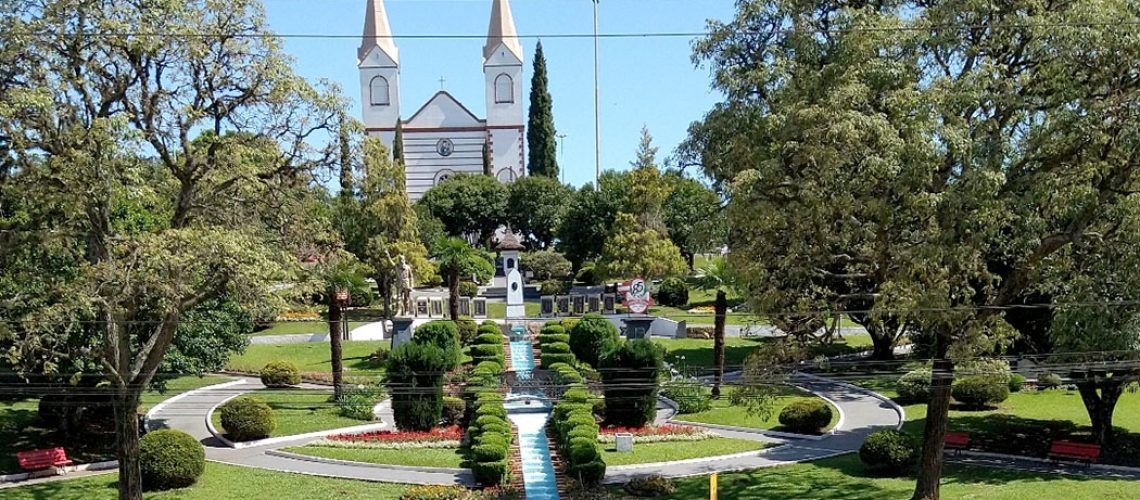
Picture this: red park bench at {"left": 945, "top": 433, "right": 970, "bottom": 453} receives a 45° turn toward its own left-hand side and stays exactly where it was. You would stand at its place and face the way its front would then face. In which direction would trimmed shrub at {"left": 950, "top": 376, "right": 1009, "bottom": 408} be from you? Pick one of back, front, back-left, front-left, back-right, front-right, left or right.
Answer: back-left

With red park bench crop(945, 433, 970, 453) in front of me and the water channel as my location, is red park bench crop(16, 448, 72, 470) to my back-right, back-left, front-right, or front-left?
back-right

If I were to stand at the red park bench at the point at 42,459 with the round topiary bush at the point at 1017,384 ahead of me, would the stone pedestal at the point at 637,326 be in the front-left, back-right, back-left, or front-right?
front-left

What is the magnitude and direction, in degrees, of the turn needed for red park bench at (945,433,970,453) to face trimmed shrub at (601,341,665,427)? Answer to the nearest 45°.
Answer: approximately 90° to its right

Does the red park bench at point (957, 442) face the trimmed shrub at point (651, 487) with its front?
no

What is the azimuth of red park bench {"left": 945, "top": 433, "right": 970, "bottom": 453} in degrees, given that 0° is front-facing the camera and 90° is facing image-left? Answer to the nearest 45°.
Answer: approximately 0°

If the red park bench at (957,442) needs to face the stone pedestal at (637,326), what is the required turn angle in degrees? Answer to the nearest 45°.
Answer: approximately 135° to its right

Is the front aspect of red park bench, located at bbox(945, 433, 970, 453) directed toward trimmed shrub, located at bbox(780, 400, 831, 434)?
no

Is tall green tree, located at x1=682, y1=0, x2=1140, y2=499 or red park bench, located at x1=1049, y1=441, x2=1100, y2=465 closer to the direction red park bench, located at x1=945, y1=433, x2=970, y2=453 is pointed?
the tall green tree

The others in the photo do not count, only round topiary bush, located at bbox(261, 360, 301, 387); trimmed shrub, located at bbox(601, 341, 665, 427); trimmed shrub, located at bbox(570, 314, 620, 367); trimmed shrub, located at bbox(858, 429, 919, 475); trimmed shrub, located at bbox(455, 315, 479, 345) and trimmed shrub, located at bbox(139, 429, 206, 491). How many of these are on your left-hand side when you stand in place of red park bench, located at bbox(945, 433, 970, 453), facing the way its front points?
0

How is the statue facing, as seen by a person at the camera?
facing the viewer

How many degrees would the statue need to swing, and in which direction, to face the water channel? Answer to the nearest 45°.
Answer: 0° — it already faces it

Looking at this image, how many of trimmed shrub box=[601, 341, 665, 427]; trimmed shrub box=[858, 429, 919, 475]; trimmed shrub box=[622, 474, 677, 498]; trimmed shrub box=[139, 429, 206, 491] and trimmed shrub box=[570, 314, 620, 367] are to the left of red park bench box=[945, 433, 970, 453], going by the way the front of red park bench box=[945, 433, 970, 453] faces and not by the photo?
0

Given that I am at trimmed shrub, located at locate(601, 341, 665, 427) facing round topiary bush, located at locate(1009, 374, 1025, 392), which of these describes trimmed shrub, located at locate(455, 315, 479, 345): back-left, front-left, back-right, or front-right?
back-left

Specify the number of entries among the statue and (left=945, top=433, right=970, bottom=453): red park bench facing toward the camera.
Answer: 2

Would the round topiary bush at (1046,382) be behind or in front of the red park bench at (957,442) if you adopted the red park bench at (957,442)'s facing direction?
behind
